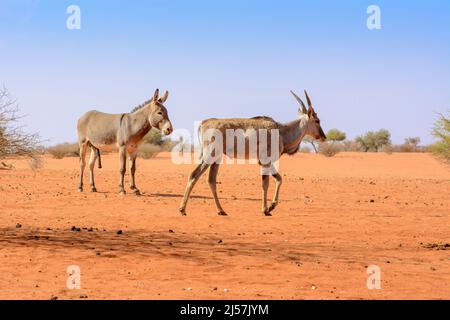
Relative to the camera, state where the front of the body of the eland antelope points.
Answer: to the viewer's right

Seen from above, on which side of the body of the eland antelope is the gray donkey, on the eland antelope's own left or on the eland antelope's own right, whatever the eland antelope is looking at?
on the eland antelope's own left
